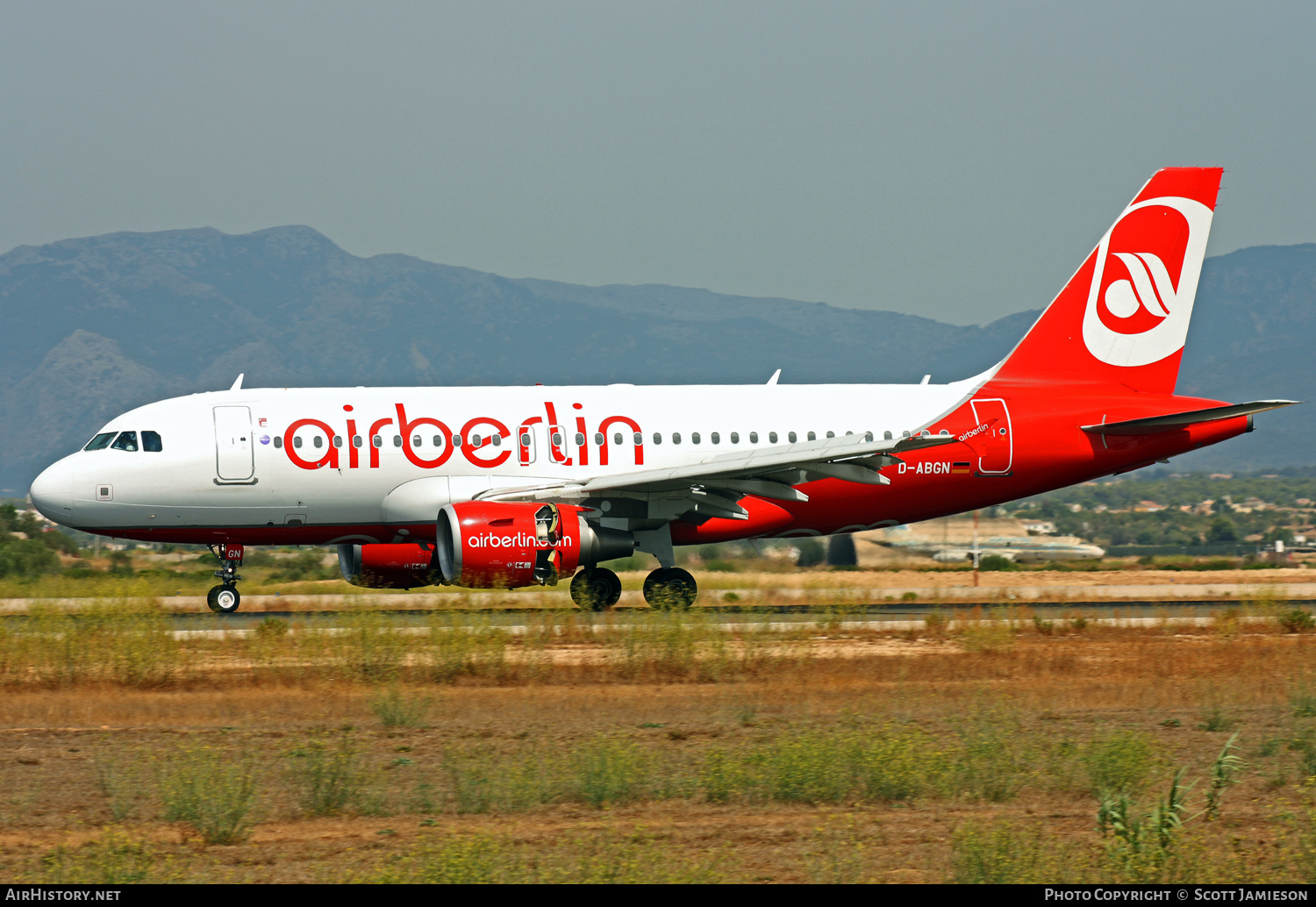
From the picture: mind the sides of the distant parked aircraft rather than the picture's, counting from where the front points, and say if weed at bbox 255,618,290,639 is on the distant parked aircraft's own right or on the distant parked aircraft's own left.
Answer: on the distant parked aircraft's own right

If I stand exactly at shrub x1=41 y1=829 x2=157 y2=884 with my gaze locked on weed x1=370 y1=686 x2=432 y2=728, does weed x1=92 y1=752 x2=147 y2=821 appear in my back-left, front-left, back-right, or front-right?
front-left

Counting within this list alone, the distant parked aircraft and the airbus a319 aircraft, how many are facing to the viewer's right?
1

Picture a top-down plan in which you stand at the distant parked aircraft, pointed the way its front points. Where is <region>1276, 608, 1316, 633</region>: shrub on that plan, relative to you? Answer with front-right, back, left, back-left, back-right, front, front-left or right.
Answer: right

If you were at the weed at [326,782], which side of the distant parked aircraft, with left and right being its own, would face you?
right

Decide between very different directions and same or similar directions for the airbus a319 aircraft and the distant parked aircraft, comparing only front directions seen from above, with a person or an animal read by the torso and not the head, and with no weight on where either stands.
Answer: very different directions

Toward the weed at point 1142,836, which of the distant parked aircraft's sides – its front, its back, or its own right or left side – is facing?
right

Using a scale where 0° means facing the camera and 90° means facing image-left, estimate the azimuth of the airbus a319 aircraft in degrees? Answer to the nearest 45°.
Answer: approximately 90°

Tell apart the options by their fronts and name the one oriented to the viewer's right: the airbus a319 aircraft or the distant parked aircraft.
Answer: the distant parked aircraft

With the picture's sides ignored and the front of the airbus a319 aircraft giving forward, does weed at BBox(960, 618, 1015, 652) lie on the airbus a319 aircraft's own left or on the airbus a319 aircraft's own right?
on the airbus a319 aircraft's own left

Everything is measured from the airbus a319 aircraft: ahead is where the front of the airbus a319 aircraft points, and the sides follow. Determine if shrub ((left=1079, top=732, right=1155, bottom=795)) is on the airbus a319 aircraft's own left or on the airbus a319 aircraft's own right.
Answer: on the airbus a319 aircraft's own left

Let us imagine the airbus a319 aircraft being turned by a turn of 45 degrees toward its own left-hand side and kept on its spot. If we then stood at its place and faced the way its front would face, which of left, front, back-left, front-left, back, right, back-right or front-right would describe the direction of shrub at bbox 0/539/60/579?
right

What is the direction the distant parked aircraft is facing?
to the viewer's right

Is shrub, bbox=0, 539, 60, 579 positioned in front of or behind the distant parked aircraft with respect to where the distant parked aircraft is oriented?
behind
